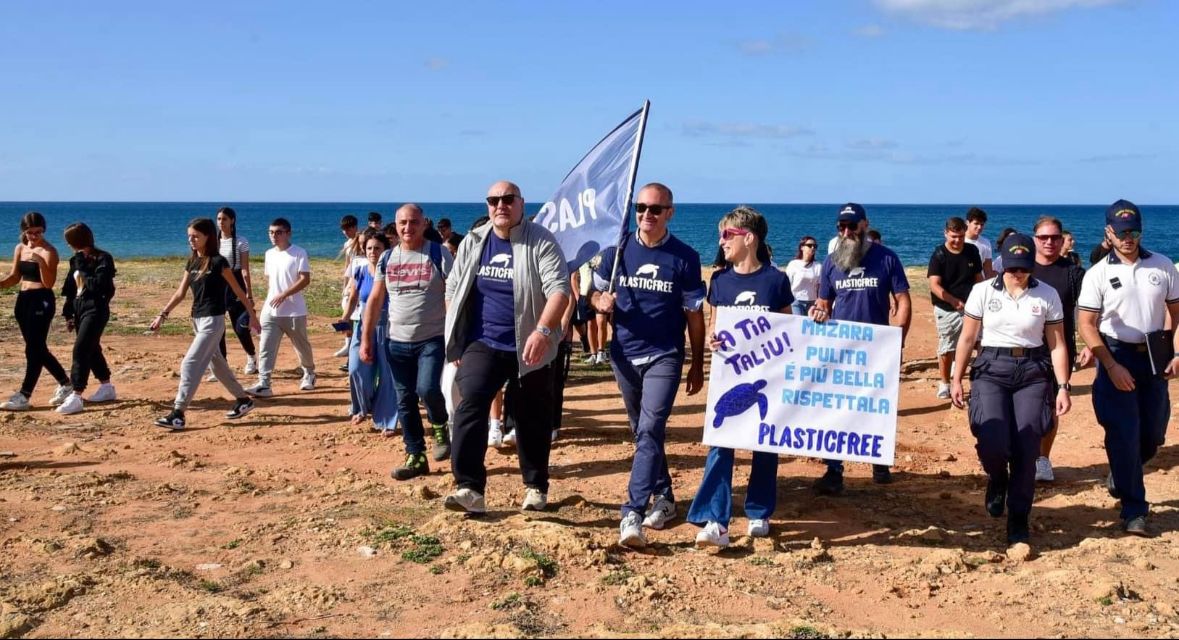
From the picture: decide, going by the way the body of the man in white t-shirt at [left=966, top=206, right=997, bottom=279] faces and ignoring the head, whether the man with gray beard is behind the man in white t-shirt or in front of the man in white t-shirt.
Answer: in front

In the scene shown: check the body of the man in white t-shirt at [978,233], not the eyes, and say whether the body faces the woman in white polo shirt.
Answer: yes

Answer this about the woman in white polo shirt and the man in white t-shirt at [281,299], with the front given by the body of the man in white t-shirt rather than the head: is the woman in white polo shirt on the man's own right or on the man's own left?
on the man's own left

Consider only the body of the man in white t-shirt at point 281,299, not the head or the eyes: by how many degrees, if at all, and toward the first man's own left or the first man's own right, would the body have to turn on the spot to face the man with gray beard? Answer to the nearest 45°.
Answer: approximately 90° to the first man's own left

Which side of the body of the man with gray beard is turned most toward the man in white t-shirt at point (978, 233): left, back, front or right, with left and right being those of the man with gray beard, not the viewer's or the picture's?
back

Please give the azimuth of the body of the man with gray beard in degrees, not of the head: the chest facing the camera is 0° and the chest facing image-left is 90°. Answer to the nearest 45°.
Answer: approximately 0°

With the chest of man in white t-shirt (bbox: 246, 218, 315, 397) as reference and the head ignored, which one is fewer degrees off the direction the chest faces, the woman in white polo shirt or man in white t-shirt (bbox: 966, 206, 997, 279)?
the woman in white polo shirt

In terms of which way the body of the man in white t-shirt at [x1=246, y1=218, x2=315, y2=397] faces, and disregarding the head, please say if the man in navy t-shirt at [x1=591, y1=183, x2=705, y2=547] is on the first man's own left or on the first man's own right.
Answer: on the first man's own left

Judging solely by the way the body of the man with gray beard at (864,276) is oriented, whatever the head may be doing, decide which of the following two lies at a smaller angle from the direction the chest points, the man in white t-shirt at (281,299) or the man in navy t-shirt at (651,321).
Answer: the man in navy t-shirt

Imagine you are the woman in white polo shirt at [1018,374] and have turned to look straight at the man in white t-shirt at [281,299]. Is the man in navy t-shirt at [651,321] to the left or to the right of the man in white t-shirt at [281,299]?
left
